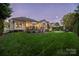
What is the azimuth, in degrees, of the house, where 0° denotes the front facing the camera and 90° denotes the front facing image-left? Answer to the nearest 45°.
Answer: approximately 315°
